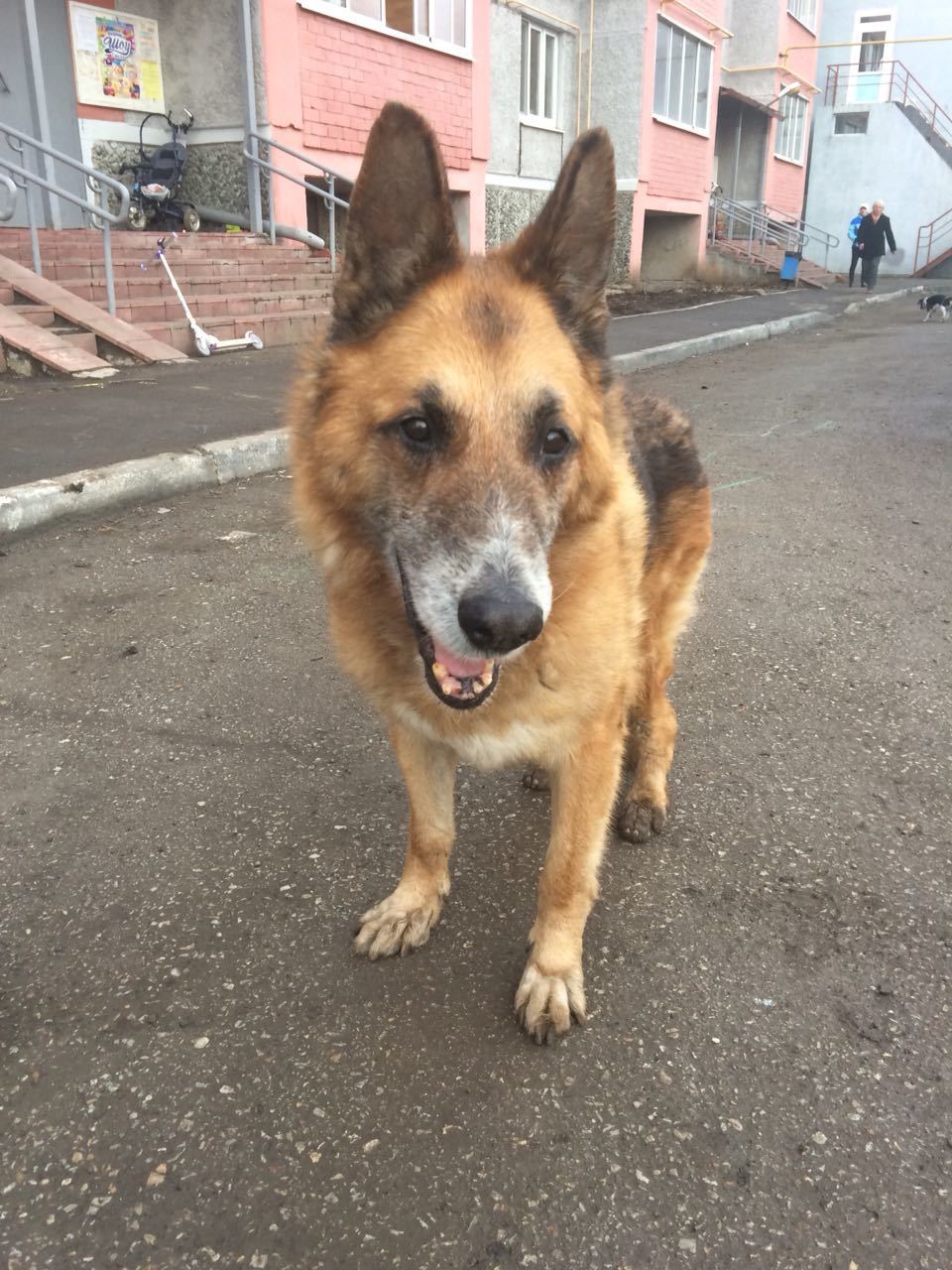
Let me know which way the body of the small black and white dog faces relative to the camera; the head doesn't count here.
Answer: to the viewer's left

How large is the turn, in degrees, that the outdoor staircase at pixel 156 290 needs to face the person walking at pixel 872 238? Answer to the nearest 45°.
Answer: approximately 90° to its left

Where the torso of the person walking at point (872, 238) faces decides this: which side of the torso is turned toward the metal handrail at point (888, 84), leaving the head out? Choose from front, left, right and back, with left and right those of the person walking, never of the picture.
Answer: back

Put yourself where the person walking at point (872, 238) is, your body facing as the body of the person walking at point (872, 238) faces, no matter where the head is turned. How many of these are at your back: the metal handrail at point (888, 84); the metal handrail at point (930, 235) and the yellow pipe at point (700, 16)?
2

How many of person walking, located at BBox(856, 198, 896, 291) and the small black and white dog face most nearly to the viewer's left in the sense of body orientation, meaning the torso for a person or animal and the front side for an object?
1

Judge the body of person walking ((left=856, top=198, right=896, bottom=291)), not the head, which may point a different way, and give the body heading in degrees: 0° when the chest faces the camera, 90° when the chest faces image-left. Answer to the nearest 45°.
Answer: approximately 0°

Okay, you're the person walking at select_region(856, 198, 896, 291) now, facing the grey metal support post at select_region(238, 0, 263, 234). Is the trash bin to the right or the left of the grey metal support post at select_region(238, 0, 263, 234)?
right
